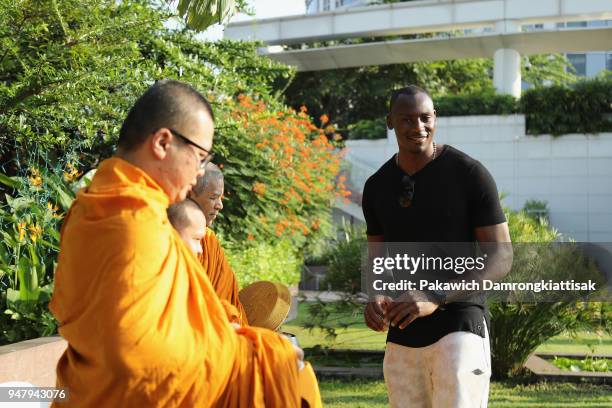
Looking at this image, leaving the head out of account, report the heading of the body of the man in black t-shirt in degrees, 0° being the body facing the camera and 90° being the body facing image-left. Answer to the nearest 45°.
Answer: approximately 45°

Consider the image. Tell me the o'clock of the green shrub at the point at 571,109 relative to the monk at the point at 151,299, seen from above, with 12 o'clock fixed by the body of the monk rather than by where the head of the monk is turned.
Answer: The green shrub is roughly at 10 o'clock from the monk.

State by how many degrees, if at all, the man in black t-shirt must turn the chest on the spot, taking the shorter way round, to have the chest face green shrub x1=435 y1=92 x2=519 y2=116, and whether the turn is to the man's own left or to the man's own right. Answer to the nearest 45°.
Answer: approximately 135° to the man's own right

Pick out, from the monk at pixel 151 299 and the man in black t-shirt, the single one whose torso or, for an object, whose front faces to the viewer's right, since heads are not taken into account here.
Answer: the monk

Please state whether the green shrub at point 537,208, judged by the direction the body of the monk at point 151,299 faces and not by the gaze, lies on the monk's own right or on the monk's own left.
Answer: on the monk's own left

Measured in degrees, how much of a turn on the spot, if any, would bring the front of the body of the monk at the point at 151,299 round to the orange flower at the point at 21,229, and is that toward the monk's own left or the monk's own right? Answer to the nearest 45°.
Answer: approximately 90° to the monk's own left

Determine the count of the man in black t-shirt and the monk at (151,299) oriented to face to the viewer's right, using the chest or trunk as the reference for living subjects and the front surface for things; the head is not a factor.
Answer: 1

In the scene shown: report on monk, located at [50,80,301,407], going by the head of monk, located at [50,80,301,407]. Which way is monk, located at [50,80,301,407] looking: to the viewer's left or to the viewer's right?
to the viewer's right

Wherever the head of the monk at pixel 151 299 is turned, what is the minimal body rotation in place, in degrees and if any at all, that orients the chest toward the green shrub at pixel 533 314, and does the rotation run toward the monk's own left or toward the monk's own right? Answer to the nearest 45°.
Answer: approximately 45° to the monk's own left

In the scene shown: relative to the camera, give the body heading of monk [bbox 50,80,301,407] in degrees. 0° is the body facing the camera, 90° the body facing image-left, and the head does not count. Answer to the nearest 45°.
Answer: approximately 270°

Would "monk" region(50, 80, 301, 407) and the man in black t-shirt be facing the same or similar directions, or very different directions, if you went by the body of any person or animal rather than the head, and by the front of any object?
very different directions
